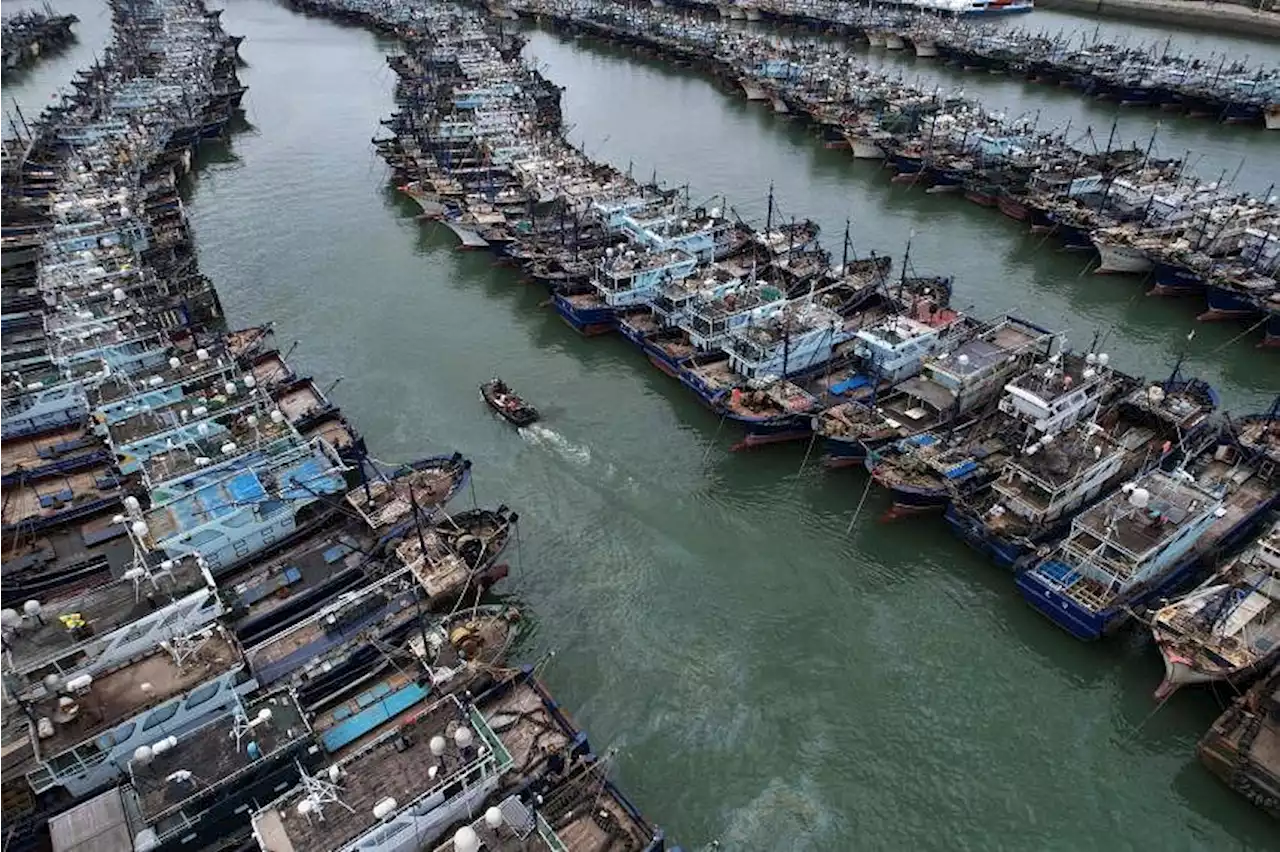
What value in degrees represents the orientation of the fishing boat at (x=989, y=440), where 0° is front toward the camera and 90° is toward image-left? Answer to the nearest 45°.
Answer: approximately 45°

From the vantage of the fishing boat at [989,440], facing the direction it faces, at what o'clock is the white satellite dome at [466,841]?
The white satellite dome is roughly at 11 o'clock from the fishing boat.

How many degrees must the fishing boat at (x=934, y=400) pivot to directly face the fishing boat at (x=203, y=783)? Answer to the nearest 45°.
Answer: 0° — it already faces it

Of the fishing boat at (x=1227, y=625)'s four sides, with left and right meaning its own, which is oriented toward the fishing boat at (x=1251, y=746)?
left

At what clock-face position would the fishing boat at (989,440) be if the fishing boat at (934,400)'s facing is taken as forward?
the fishing boat at (989,440) is roughly at 9 o'clock from the fishing boat at (934,400).

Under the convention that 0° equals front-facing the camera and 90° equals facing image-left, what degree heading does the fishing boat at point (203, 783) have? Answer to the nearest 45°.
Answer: approximately 225°

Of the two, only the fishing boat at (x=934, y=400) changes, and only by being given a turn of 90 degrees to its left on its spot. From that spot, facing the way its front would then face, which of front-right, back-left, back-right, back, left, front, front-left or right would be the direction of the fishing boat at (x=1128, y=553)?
front
